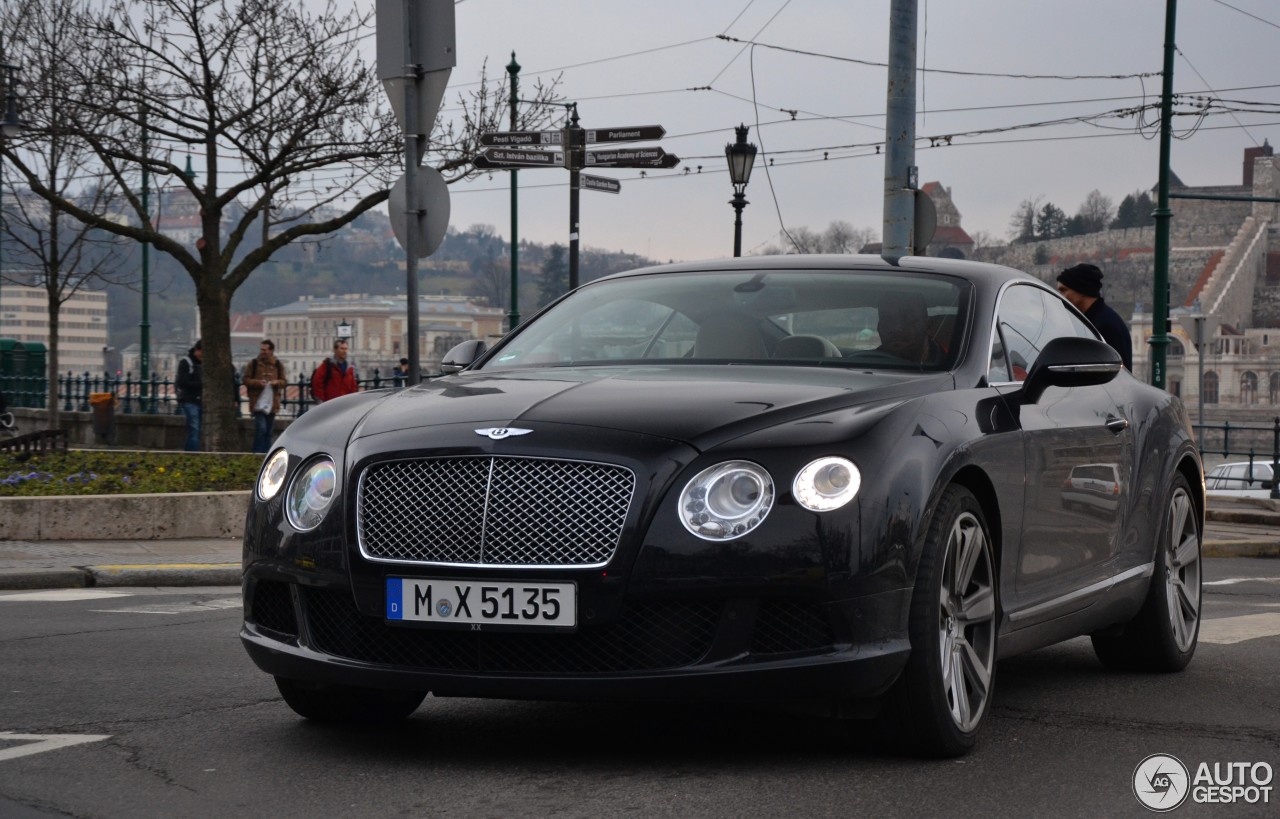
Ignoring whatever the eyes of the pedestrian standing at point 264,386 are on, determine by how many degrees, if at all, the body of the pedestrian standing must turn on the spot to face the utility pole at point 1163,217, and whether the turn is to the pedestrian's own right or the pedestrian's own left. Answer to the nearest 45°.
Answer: approximately 90° to the pedestrian's own left

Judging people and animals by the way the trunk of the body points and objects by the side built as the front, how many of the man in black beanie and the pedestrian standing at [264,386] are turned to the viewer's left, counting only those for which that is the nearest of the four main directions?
1

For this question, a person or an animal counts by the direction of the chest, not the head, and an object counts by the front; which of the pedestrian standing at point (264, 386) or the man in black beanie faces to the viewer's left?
the man in black beanie

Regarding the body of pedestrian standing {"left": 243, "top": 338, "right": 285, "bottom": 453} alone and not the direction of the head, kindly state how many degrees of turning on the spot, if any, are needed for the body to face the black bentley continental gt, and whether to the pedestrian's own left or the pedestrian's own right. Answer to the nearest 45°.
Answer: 0° — they already face it

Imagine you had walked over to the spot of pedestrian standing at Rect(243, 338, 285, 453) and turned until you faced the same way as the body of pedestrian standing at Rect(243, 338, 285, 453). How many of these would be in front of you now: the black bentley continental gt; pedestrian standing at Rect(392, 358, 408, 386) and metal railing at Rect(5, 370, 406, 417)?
1

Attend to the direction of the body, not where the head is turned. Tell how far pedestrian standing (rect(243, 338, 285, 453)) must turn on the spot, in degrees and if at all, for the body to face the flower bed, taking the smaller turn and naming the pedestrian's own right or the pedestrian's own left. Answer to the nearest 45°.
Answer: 0° — they already face it

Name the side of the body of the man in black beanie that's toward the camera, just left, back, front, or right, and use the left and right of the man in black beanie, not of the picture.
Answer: left
